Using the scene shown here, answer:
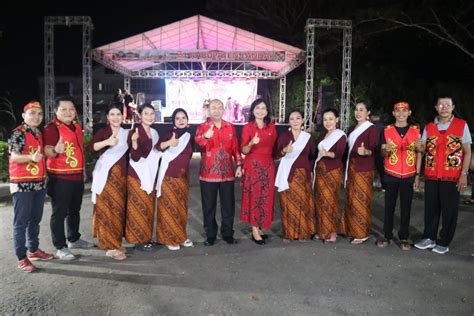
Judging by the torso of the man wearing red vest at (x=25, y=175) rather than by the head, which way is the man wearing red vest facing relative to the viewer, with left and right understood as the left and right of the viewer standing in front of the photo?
facing the viewer and to the right of the viewer

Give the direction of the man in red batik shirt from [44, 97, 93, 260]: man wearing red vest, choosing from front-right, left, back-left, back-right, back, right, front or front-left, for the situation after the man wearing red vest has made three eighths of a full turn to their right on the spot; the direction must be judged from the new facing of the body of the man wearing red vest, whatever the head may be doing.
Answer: back

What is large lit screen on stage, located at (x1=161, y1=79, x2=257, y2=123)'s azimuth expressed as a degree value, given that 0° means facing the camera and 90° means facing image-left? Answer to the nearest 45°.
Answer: approximately 0°

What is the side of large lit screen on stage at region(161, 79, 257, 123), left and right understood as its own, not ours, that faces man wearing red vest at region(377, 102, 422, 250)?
front

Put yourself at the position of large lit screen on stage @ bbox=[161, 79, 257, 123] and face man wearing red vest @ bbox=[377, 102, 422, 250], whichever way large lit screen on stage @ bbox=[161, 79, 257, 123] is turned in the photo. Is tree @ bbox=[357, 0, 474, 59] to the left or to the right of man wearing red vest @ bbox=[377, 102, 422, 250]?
left

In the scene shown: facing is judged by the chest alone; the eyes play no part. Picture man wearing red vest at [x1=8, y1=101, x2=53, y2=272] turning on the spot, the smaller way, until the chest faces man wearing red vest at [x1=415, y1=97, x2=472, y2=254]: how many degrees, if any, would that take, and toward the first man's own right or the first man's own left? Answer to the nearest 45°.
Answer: approximately 45° to the first man's own left

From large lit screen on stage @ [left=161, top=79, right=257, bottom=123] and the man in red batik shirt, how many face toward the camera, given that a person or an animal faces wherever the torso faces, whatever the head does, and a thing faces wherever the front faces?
2

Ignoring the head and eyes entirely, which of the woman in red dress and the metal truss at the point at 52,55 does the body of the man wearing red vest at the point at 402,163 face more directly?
the woman in red dress
